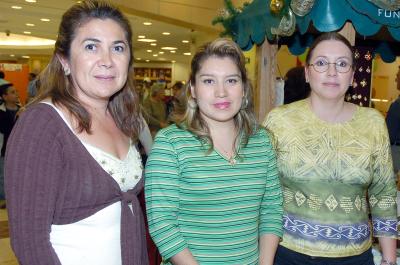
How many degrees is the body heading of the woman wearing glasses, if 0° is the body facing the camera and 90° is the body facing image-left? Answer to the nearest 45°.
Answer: approximately 0°

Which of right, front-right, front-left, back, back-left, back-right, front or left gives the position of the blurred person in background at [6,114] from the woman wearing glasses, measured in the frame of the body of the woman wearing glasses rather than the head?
back-right

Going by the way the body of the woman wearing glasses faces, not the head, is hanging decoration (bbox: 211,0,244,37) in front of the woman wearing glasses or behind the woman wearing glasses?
behind

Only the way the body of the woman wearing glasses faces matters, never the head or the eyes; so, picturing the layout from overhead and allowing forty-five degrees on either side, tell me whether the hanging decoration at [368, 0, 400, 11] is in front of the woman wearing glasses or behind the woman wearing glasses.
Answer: behind

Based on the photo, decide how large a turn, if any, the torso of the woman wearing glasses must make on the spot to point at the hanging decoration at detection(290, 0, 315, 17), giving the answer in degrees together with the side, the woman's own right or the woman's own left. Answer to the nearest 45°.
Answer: approximately 180°
